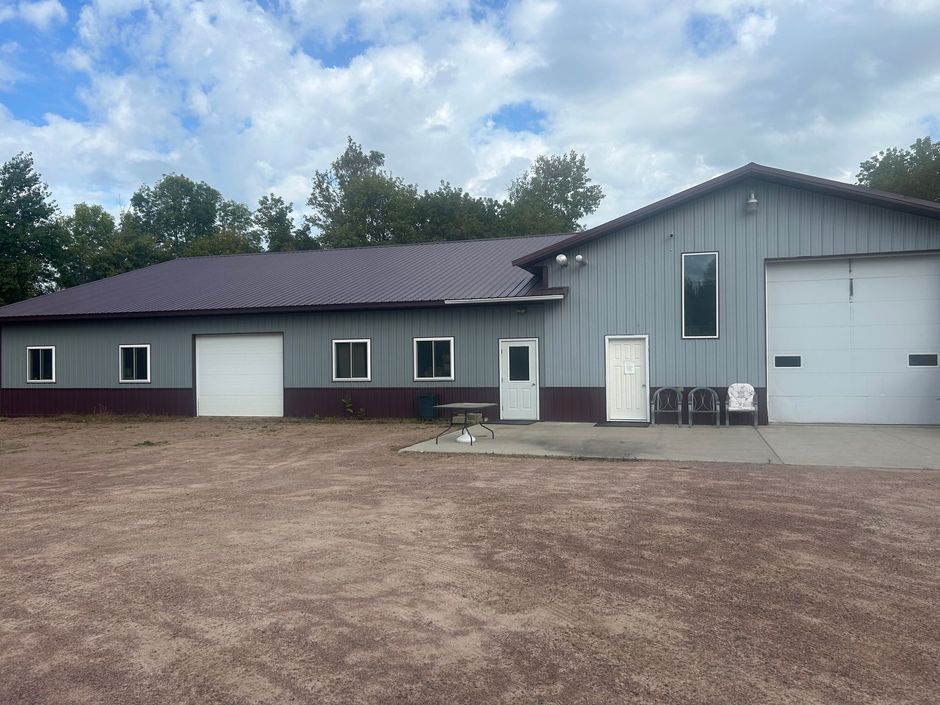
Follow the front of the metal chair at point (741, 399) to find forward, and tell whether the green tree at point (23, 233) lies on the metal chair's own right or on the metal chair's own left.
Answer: on the metal chair's own right

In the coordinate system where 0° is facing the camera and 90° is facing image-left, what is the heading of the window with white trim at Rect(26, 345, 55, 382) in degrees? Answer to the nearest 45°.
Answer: approximately 0°

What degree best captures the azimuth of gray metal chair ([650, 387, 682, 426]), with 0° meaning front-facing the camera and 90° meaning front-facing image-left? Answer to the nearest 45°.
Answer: approximately 0°

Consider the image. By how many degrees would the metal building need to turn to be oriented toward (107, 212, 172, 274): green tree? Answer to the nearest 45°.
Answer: approximately 135° to its right

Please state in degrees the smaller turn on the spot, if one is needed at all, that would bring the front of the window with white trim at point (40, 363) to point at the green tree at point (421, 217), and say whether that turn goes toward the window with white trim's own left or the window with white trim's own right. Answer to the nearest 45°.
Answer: approximately 135° to the window with white trim's own left

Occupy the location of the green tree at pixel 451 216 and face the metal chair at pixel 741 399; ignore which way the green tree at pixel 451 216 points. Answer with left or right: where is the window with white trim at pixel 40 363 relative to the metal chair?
right

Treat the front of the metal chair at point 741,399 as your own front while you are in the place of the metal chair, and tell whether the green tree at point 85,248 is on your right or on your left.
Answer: on your right

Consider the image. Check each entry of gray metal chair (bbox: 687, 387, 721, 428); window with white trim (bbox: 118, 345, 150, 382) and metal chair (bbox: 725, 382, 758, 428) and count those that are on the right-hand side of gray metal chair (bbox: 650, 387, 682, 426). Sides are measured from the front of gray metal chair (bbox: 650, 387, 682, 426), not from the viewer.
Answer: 1

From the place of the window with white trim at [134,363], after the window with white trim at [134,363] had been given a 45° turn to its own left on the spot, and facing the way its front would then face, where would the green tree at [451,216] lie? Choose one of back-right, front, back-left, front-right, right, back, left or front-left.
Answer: left

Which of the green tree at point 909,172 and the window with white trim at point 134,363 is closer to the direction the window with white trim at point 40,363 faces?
the window with white trim

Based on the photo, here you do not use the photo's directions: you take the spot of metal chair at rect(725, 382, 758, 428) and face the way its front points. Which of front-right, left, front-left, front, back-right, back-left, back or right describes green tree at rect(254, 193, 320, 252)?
back-right

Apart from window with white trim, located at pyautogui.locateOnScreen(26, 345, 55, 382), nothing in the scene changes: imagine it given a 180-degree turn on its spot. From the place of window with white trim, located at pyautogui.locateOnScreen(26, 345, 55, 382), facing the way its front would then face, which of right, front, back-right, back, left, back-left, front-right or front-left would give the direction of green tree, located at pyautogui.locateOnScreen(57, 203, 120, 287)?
front
